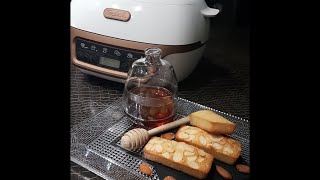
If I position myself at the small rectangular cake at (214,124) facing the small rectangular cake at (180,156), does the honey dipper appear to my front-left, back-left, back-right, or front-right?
front-right

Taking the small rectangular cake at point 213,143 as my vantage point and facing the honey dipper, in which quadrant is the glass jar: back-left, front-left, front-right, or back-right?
front-right

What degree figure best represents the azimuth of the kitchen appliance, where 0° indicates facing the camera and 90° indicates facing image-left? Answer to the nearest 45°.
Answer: approximately 45°
